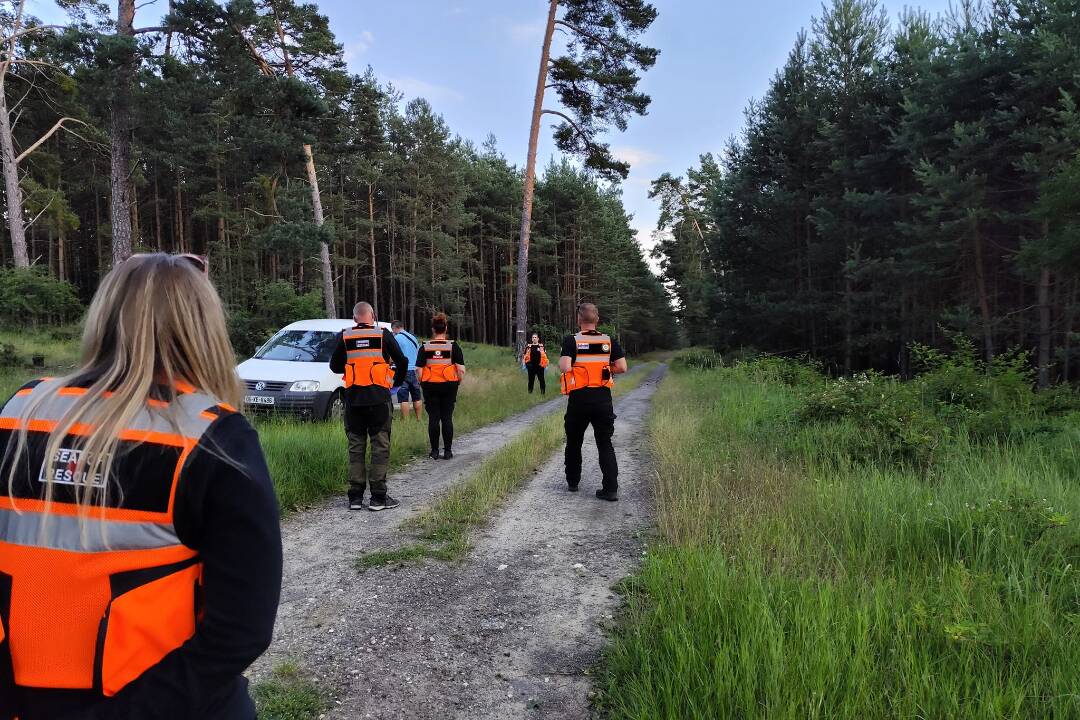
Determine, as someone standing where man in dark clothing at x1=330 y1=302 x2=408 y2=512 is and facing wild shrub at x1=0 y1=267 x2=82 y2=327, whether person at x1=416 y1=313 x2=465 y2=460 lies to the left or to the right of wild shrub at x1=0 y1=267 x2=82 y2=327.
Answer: right

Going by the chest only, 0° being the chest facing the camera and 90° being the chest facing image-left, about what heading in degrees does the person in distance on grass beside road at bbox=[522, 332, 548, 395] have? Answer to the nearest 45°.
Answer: approximately 0°

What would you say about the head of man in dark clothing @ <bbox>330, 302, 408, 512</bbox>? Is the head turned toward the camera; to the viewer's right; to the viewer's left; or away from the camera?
away from the camera

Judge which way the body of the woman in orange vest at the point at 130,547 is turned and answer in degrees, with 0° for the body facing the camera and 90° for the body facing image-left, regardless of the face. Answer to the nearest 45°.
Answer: approximately 225°

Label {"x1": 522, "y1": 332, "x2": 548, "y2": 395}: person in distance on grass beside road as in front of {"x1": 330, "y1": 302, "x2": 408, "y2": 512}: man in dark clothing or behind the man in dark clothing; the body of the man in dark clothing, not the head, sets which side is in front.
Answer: in front

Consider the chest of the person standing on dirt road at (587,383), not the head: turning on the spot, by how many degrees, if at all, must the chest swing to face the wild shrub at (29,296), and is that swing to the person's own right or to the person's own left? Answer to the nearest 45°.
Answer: approximately 45° to the person's own left

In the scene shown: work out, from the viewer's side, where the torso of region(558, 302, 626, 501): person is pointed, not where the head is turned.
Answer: away from the camera

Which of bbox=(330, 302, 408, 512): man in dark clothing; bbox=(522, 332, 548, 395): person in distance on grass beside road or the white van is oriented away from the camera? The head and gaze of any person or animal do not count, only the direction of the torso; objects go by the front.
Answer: the man in dark clothing

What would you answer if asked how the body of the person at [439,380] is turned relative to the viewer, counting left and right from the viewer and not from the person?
facing away from the viewer

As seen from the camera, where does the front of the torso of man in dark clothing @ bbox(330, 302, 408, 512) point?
away from the camera

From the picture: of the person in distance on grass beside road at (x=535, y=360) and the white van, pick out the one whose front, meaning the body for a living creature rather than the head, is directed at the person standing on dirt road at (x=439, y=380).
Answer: the person in distance on grass beside road

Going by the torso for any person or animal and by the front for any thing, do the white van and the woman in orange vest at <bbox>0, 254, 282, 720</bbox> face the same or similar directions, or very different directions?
very different directions

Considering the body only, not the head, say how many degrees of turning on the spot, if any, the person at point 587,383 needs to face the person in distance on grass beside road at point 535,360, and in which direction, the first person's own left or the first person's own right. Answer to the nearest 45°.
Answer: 0° — they already face them

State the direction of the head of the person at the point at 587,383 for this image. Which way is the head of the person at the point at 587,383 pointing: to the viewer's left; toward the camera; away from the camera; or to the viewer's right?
away from the camera
